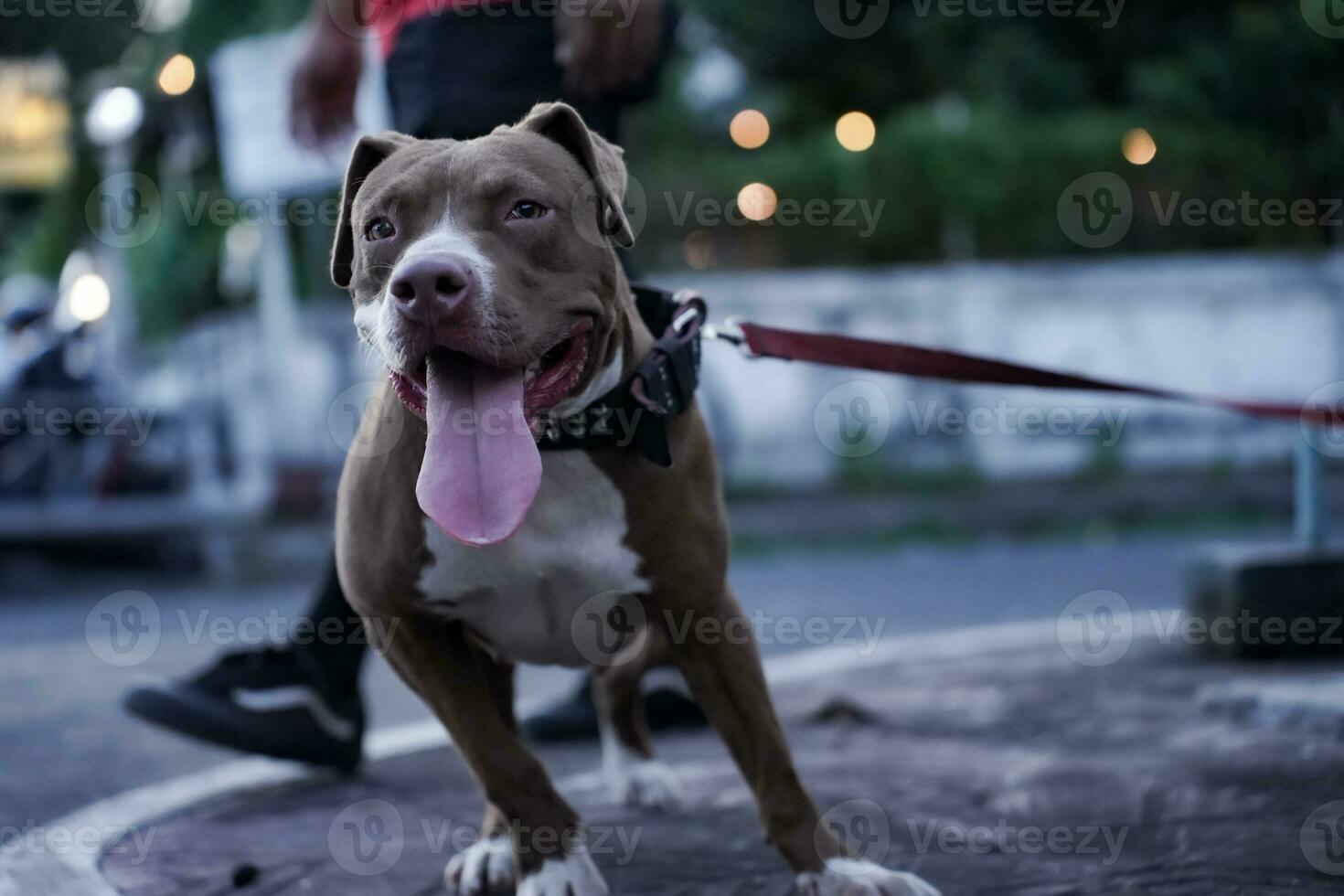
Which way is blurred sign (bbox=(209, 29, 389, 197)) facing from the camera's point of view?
toward the camera

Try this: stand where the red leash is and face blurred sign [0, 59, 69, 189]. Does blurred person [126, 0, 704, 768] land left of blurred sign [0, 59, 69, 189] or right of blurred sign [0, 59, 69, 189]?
left

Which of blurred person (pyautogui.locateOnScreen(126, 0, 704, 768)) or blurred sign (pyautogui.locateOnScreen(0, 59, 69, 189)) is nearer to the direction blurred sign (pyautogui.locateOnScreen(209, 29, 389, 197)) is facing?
the blurred person

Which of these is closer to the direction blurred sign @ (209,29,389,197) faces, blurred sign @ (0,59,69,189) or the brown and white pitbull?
the brown and white pitbull

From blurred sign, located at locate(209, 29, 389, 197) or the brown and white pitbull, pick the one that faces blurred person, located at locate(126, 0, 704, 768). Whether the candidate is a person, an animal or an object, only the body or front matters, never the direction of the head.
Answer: the blurred sign

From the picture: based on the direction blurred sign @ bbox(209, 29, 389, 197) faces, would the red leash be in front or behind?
in front

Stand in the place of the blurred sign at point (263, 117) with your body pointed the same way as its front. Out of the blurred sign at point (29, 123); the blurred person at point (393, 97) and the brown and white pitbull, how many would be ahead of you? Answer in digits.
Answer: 2

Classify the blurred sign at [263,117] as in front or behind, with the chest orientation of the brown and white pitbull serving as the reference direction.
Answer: behind

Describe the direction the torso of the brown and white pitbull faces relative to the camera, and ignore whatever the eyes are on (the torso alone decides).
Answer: toward the camera

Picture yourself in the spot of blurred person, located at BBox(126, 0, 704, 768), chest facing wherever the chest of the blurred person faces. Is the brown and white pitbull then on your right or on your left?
on your left

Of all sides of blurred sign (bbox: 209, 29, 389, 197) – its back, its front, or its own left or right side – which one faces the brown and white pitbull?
front
